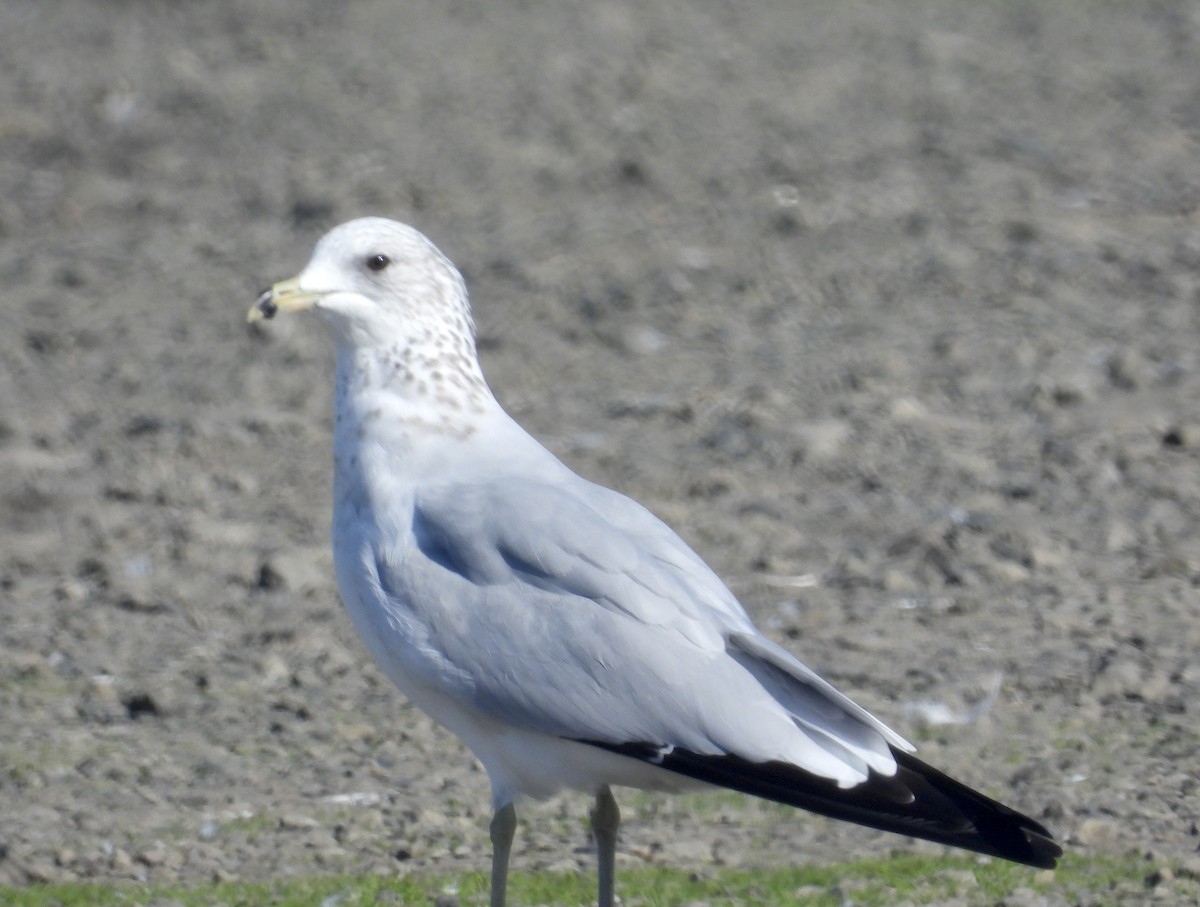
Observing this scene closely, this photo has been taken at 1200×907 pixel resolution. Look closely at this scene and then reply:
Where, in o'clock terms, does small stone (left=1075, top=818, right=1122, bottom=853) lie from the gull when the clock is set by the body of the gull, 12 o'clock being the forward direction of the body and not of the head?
The small stone is roughly at 5 o'clock from the gull.

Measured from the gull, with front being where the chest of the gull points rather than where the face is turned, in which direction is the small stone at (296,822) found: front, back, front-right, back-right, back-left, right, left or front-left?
front-right

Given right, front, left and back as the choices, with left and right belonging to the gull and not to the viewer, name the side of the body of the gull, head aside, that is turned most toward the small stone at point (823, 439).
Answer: right

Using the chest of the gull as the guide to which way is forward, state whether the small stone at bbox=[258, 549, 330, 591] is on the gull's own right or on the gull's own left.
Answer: on the gull's own right

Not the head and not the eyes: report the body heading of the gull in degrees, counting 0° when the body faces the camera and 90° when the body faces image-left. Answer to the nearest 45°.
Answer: approximately 90°

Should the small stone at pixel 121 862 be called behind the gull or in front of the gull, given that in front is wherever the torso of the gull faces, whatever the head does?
in front

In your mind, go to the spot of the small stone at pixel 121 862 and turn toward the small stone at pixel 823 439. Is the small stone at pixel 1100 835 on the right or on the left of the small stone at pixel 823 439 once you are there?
right

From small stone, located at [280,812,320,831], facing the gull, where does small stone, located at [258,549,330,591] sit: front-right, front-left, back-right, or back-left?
back-left
